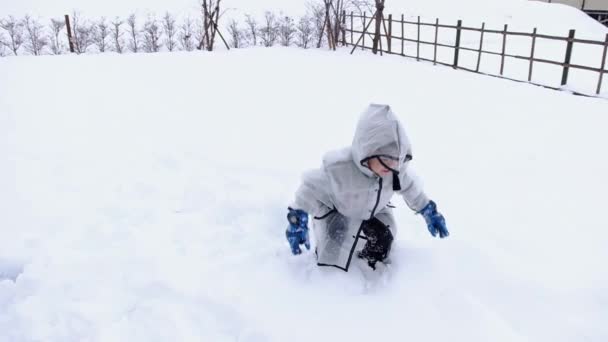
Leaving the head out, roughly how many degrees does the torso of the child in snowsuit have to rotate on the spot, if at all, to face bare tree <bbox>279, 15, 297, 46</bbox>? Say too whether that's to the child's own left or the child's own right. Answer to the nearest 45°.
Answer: approximately 135° to the child's own left

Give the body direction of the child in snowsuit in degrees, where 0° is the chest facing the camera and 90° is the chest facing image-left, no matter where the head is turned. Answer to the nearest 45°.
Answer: approximately 315°

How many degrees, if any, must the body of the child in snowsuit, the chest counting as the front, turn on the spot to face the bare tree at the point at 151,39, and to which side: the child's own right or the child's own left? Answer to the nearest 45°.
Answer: approximately 180°

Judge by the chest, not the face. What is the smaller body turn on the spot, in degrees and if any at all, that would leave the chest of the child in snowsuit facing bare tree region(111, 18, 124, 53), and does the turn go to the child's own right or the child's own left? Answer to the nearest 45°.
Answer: approximately 180°

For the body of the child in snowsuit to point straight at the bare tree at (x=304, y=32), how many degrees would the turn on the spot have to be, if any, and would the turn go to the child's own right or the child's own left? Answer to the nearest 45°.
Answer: approximately 135° to the child's own left

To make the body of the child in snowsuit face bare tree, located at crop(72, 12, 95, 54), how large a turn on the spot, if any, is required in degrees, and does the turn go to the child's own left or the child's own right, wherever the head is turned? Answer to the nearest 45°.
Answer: approximately 180°

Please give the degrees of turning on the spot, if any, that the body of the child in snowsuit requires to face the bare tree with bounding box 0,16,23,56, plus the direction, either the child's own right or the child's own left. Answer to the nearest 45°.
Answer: approximately 180°
